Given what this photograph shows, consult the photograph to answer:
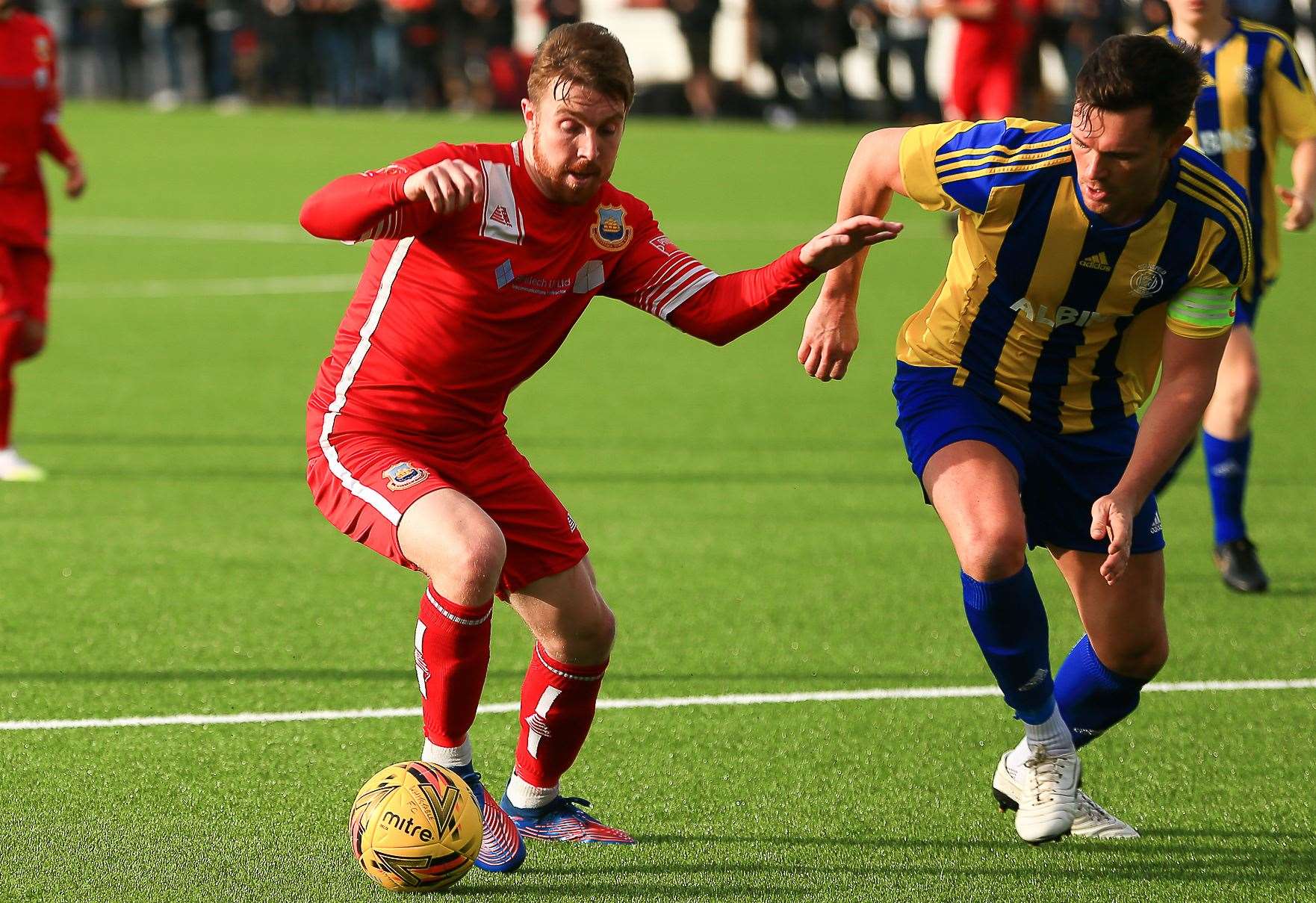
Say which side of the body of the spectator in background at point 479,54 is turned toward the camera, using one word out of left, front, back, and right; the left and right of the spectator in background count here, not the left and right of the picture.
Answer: front

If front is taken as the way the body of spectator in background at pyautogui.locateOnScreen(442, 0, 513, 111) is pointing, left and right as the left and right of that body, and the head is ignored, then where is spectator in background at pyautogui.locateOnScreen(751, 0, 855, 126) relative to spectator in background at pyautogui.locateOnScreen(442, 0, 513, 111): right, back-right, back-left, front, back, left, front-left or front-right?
left

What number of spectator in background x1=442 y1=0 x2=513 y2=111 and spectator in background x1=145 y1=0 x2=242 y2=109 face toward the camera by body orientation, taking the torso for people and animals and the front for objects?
2

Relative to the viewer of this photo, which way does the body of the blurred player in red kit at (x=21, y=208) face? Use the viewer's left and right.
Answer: facing the viewer and to the right of the viewer

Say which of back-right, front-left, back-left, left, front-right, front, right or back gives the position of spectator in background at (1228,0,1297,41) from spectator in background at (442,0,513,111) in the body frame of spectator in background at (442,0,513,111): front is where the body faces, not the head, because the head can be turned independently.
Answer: left

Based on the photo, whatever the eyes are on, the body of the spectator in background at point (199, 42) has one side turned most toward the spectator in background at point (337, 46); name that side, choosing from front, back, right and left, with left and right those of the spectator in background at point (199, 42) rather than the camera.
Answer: left

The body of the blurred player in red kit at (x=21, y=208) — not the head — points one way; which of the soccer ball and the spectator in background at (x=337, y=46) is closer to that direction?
the soccer ball

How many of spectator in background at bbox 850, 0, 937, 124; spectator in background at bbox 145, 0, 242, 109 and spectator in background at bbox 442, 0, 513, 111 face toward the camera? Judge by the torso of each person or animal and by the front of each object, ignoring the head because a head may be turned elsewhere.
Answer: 3

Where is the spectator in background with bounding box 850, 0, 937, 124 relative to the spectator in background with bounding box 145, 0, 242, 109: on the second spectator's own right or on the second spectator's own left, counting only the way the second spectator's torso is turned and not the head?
on the second spectator's own left

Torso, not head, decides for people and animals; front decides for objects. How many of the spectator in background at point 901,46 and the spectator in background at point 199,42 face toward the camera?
2

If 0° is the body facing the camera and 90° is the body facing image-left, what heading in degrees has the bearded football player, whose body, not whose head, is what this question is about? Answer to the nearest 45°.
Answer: approximately 315°

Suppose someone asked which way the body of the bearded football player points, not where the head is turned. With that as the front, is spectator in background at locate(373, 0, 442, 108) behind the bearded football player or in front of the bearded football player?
behind

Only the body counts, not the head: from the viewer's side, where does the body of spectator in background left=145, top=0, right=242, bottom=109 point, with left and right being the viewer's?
facing the viewer
